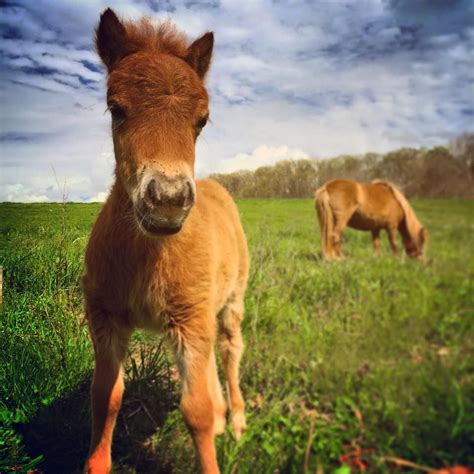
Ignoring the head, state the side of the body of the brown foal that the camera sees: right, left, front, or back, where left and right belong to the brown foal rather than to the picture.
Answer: front
